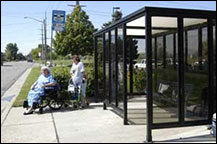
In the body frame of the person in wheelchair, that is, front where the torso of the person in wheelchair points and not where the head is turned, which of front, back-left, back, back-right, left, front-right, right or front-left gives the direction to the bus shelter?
left

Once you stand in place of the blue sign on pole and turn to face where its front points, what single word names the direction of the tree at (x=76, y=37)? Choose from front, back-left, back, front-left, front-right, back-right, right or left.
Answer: back

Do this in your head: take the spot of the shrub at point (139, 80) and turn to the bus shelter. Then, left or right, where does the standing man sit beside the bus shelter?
right

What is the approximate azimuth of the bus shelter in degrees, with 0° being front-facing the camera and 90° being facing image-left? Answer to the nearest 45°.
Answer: approximately 45°

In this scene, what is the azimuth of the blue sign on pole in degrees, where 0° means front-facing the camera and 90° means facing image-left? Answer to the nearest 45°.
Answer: approximately 0°
